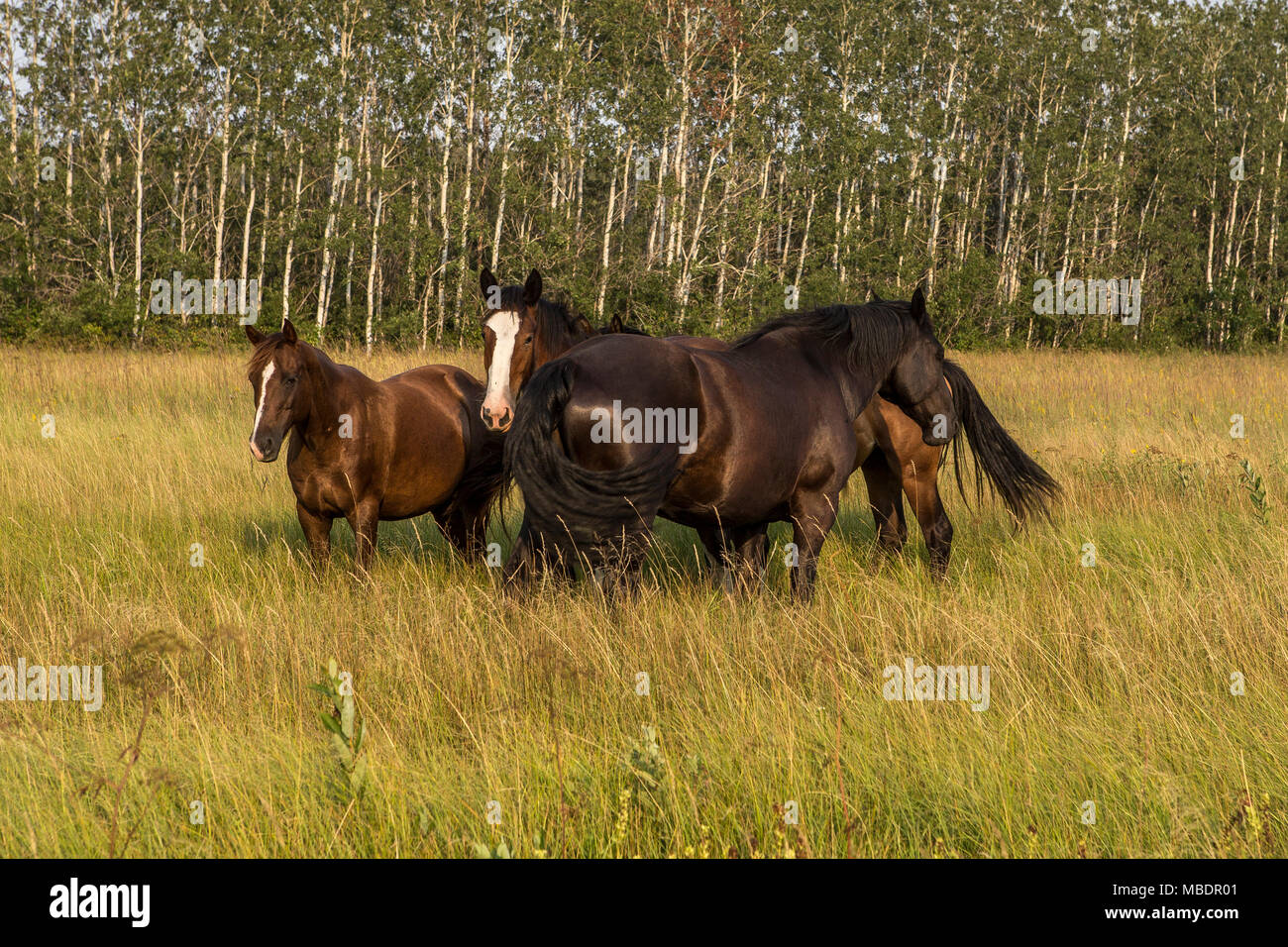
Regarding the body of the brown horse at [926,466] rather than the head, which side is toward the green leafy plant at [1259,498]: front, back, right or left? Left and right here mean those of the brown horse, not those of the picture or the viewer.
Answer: back

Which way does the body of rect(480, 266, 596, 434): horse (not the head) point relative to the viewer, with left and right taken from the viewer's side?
facing the viewer and to the left of the viewer

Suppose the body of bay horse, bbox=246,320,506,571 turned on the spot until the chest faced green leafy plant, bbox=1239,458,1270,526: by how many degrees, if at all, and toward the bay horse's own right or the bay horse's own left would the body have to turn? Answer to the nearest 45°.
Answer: approximately 135° to the bay horse's own left

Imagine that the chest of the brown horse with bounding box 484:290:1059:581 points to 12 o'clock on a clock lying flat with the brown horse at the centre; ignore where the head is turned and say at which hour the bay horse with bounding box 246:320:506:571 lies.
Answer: The bay horse is roughly at 11 o'clock from the brown horse.

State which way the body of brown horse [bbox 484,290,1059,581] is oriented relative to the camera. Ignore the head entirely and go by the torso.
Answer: to the viewer's left

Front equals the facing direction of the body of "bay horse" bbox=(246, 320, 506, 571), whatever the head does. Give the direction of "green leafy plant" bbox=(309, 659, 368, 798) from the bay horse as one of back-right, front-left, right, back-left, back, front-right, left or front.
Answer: front-left

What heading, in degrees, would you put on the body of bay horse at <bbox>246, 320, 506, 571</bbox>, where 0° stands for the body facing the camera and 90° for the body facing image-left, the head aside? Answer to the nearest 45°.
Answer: approximately 45°

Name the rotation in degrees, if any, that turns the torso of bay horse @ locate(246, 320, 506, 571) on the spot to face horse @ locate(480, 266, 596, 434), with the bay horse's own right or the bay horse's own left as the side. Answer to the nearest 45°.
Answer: approximately 90° to the bay horse's own left
